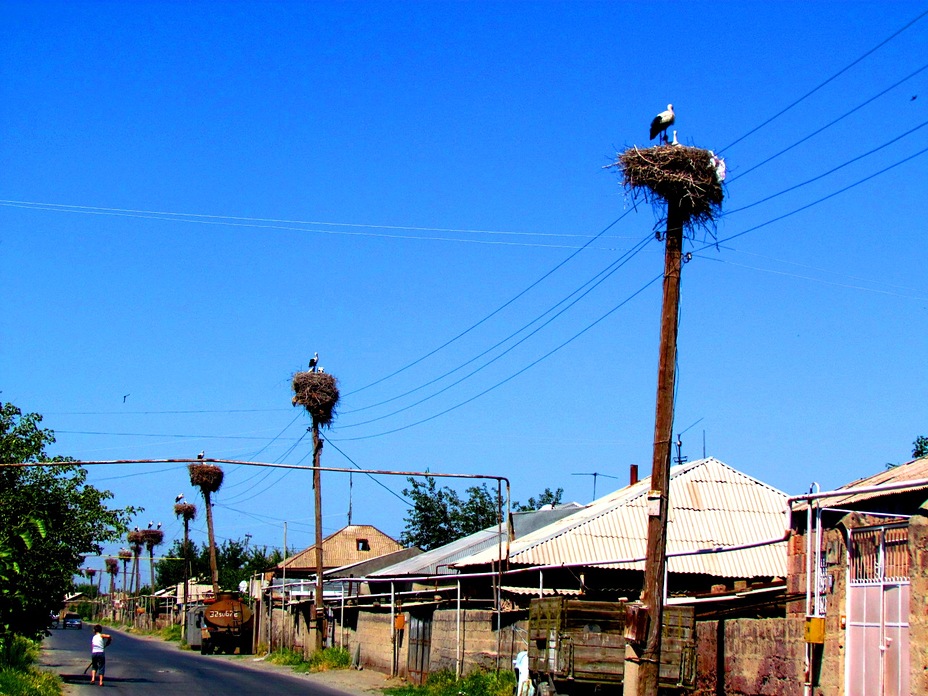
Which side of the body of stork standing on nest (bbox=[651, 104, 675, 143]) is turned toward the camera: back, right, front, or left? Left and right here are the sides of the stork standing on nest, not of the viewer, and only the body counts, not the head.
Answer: right

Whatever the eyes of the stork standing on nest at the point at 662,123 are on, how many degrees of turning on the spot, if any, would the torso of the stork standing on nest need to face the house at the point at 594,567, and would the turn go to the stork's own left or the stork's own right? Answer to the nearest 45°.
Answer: approximately 90° to the stork's own left

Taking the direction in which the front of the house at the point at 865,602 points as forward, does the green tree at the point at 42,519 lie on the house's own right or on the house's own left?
on the house's own right

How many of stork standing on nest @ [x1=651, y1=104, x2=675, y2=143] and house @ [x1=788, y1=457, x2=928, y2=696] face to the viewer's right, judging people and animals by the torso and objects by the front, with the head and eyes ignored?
1

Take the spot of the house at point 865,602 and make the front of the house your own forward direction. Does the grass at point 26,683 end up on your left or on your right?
on your right
